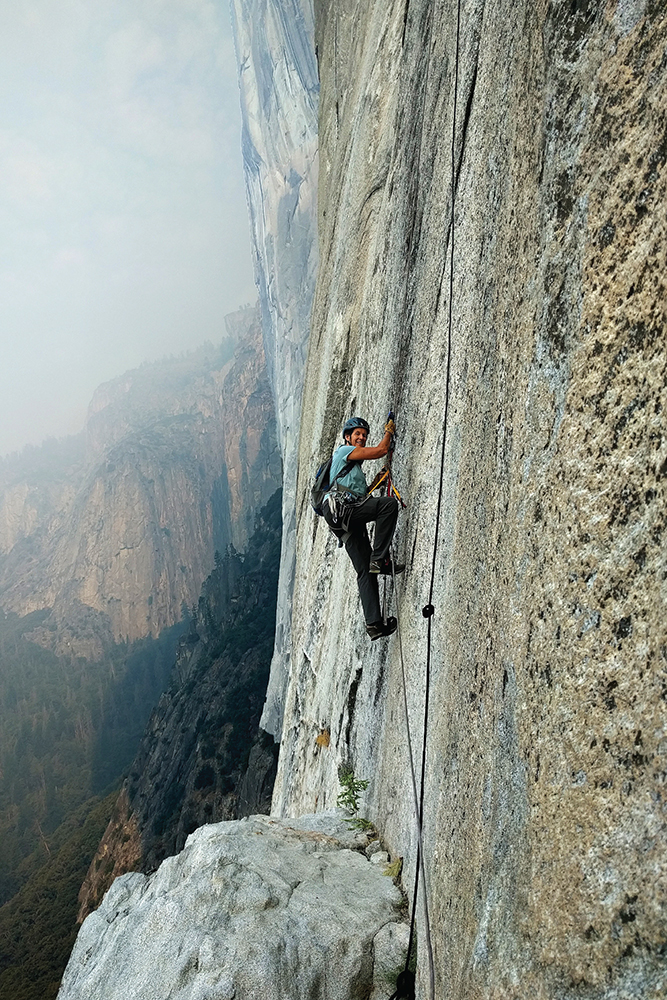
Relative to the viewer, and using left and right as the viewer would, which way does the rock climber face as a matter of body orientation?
facing to the right of the viewer

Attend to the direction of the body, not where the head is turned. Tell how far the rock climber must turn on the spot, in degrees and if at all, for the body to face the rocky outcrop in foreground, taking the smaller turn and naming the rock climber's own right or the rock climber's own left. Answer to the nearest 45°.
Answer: approximately 90° to the rock climber's own right
